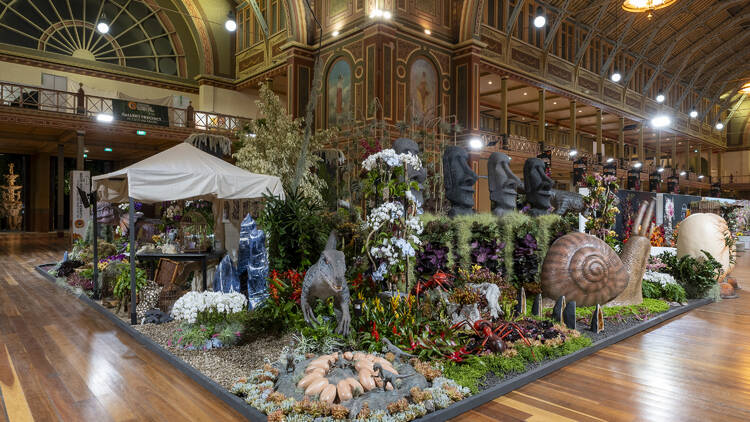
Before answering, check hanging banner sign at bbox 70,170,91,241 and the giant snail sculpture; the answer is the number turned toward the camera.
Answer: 1

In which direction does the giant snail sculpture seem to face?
to the viewer's right

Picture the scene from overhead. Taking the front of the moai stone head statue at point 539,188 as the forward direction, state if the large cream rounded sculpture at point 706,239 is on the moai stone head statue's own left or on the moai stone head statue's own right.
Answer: on the moai stone head statue's own left

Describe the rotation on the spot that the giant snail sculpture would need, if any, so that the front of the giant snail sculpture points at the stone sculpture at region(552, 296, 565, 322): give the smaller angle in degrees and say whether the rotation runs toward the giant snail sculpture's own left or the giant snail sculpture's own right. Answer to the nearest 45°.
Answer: approximately 90° to the giant snail sculpture's own right

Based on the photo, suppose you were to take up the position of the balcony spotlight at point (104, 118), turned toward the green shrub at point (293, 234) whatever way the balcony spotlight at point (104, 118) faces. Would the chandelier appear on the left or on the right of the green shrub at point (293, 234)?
left

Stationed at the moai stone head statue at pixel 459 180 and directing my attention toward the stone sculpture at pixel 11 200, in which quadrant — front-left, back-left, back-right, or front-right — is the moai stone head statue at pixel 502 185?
back-right

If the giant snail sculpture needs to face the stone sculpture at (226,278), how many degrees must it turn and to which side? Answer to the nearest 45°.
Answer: approximately 180°

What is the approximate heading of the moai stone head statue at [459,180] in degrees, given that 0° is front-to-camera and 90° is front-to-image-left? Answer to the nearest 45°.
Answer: approximately 315°

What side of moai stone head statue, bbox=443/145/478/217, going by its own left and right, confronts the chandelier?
left

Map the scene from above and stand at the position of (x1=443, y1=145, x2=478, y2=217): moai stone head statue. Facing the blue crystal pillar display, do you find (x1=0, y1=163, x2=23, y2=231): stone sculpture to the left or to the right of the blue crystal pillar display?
right
